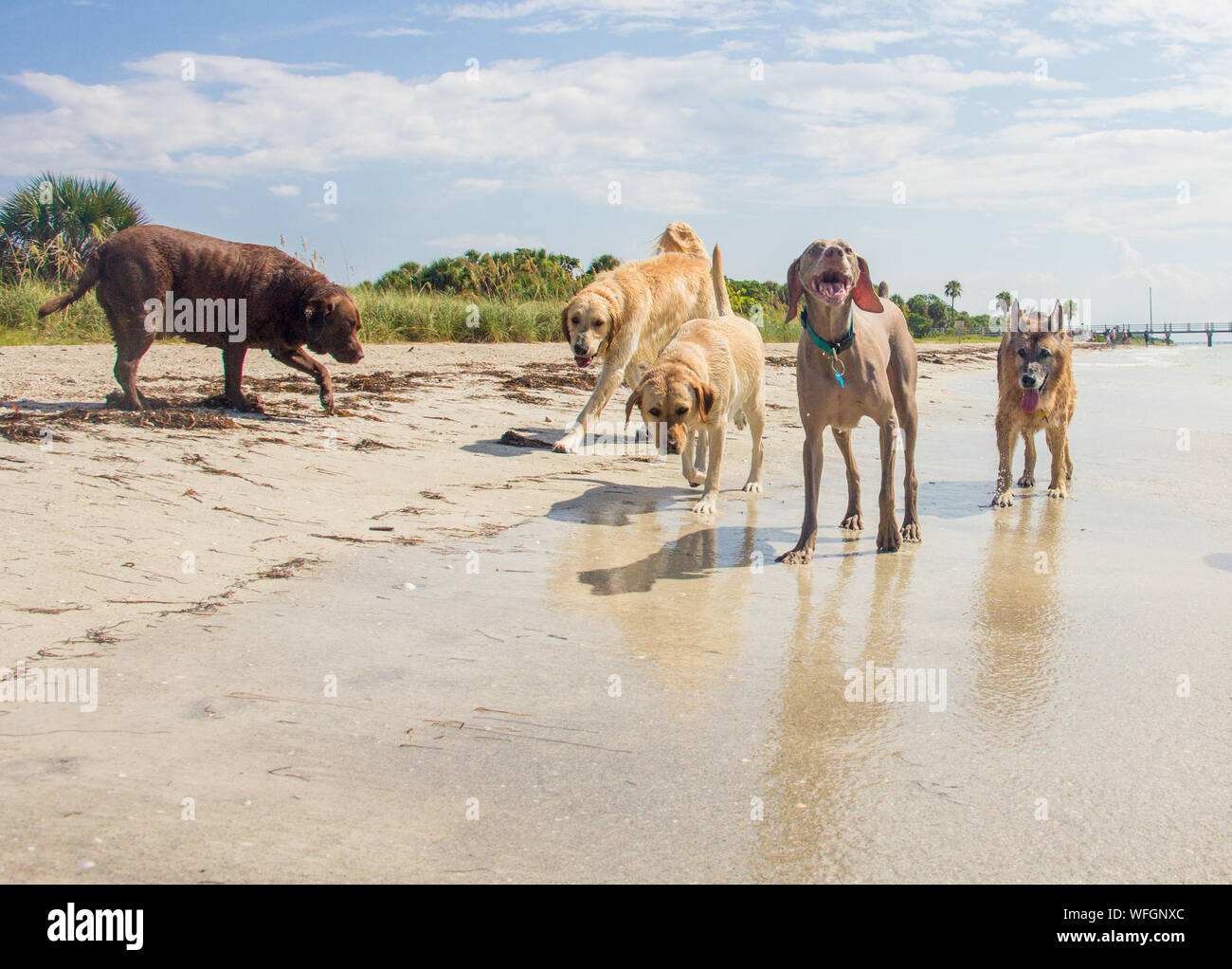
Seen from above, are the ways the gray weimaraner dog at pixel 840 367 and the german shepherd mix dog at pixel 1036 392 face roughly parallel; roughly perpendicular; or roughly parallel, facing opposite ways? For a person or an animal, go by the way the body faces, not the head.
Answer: roughly parallel

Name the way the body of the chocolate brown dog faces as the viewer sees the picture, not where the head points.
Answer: to the viewer's right

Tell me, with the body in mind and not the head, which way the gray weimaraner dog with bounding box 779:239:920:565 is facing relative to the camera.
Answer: toward the camera

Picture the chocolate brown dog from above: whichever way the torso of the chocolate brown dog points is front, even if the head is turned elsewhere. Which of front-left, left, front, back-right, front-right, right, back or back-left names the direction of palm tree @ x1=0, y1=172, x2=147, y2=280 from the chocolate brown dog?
left

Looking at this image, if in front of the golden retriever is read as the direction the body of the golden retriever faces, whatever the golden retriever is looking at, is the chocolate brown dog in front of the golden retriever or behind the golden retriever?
in front

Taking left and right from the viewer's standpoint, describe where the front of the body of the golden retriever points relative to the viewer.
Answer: facing the viewer and to the left of the viewer

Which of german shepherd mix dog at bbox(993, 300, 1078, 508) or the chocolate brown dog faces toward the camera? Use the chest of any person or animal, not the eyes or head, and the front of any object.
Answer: the german shepherd mix dog

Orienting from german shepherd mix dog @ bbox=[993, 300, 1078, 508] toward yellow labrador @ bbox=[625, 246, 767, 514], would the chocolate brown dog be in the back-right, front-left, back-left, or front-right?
front-right

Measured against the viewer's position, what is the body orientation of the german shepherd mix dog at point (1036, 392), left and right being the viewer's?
facing the viewer
